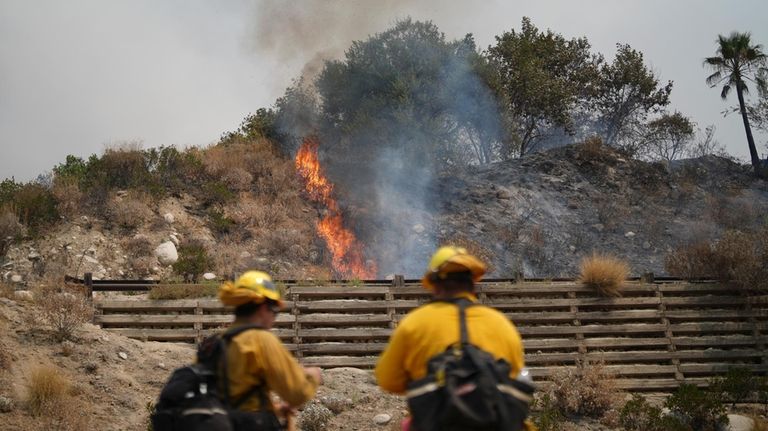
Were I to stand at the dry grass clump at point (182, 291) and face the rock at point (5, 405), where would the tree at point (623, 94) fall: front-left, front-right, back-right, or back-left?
back-left

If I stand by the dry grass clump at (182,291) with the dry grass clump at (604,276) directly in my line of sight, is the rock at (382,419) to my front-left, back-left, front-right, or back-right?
front-right

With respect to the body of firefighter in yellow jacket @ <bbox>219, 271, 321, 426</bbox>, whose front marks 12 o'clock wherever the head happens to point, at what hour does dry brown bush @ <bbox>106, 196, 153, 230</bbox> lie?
The dry brown bush is roughly at 10 o'clock from the firefighter in yellow jacket.

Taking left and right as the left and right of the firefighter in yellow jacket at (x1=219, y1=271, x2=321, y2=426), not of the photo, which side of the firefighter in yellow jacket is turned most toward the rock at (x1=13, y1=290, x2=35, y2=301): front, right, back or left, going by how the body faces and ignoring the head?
left

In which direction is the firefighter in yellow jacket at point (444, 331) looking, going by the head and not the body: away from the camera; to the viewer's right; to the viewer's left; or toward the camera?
away from the camera

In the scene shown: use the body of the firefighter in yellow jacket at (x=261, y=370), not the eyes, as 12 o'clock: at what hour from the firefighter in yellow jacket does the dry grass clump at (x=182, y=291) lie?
The dry grass clump is roughly at 10 o'clock from the firefighter in yellow jacket.

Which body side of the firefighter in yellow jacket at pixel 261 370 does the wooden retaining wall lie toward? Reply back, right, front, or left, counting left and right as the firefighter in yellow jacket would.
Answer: front

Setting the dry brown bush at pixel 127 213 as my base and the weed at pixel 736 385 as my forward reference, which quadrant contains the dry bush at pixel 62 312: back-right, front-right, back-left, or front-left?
front-right

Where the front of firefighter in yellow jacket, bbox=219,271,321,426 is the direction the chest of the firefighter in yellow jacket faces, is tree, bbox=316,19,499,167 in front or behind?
in front

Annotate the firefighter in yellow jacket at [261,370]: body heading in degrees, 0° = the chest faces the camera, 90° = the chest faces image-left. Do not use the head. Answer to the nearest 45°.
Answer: approximately 225°

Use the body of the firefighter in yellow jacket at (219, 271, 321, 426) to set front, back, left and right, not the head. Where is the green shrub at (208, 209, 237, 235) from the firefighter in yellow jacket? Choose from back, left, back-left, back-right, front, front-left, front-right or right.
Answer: front-left

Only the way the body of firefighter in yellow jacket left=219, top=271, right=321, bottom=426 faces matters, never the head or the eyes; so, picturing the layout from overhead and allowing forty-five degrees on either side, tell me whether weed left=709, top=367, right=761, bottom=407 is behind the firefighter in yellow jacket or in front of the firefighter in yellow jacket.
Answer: in front

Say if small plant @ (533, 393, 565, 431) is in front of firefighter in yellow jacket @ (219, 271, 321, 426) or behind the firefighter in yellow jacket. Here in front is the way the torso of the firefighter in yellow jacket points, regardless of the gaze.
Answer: in front

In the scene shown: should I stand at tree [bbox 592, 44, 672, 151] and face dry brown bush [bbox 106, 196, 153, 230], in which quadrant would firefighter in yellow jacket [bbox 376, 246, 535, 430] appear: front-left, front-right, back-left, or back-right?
front-left

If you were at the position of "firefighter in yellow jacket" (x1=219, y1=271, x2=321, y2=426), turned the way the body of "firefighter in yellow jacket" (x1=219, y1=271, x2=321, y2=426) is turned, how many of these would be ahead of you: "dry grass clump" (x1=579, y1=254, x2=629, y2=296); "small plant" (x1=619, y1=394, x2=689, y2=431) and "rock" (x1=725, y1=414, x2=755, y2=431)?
3

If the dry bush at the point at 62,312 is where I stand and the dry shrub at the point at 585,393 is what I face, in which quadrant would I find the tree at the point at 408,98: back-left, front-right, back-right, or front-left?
front-left
